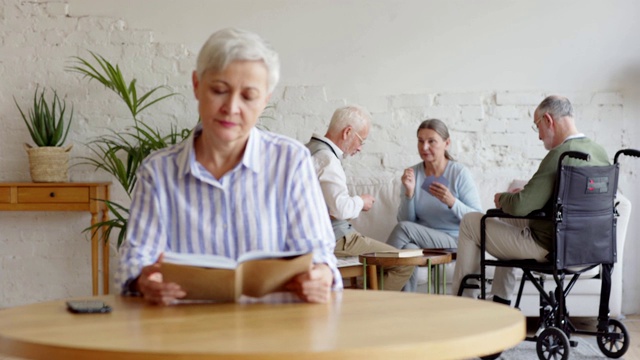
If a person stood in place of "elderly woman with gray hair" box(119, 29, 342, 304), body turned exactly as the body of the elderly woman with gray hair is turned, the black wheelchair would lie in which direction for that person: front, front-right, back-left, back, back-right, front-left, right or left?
back-left

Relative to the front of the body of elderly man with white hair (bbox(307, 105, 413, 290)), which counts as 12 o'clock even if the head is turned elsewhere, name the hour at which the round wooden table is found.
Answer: The round wooden table is roughly at 3 o'clock from the elderly man with white hair.

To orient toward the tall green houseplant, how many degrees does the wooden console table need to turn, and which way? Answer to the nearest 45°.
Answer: approximately 90° to its left

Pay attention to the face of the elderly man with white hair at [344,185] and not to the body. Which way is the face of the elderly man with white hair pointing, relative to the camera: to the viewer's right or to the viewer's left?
to the viewer's right

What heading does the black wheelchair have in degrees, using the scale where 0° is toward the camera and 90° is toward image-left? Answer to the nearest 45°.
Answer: approximately 135°

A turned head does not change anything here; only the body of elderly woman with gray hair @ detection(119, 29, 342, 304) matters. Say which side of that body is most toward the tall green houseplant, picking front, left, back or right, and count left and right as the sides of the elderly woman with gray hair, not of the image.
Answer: back

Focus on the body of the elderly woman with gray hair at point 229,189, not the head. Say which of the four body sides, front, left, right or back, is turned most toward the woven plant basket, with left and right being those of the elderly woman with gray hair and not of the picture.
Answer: back

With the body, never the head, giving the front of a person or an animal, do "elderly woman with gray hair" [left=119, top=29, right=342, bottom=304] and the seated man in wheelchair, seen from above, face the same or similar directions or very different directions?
very different directions
